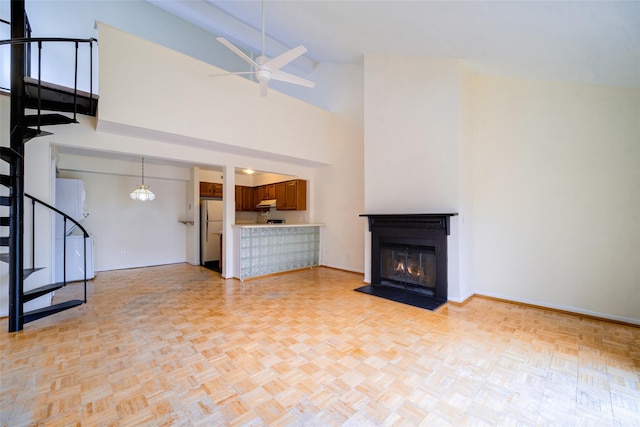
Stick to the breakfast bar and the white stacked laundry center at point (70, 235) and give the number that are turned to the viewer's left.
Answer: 0

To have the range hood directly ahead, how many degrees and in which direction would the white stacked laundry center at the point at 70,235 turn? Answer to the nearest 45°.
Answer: approximately 45° to its left

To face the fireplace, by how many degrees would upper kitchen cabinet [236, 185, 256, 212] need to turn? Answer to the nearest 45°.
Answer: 0° — it already faces it

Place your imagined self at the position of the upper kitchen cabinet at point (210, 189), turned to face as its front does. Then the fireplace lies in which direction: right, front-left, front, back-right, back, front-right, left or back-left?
left

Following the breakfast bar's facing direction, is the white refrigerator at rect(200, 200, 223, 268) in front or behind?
behind

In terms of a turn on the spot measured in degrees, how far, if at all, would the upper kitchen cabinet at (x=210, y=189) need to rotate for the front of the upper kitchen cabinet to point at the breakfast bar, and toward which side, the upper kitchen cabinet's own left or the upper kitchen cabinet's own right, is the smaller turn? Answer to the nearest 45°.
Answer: approximately 90° to the upper kitchen cabinet's own left
